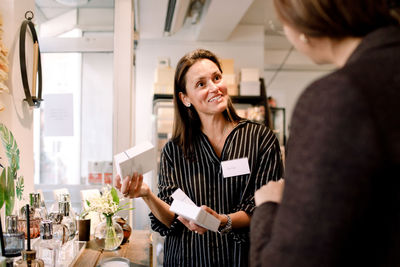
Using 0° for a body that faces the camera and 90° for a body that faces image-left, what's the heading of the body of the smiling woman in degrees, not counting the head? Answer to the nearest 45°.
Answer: approximately 0°

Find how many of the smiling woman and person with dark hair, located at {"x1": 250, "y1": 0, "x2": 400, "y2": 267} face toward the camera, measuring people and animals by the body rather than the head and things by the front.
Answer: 1

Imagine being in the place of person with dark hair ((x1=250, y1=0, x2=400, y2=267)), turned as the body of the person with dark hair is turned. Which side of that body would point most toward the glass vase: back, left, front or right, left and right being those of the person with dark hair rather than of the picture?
front

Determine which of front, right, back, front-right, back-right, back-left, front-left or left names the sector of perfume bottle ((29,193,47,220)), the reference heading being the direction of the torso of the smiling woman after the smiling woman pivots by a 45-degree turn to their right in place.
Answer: front-right

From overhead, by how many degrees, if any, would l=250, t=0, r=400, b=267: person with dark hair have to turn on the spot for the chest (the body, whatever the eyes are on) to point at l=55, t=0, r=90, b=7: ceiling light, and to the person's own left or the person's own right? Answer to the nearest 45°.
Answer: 0° — they already face it

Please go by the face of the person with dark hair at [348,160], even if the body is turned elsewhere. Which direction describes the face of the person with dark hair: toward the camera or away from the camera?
away from the camera

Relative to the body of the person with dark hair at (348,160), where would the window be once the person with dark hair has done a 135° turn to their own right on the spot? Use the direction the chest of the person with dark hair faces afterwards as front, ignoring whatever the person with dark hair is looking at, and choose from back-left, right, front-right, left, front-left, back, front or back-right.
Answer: back-left

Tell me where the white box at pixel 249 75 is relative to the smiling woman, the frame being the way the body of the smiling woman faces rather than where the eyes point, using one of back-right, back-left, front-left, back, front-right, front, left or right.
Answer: back

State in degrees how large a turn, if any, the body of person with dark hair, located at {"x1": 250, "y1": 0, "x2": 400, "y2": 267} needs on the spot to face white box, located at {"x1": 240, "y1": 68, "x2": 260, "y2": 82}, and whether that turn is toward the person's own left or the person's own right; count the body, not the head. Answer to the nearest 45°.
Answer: approximately 45° to the person's own right

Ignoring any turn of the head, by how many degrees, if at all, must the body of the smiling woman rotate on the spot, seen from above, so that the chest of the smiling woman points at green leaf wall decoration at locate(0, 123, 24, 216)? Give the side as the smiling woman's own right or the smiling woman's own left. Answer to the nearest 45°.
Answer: approximately 90° to the smiling woman's own right

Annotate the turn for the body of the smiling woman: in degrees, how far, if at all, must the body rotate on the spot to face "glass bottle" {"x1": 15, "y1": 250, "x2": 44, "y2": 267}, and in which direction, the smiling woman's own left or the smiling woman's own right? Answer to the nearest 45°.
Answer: approximately 45° to the smiling woman's own right

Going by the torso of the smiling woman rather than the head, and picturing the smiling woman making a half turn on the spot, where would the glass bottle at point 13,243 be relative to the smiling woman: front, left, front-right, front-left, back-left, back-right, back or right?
back-left

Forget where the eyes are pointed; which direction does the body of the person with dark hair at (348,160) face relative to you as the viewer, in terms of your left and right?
facing away from the viewer and to the left of the viewer
